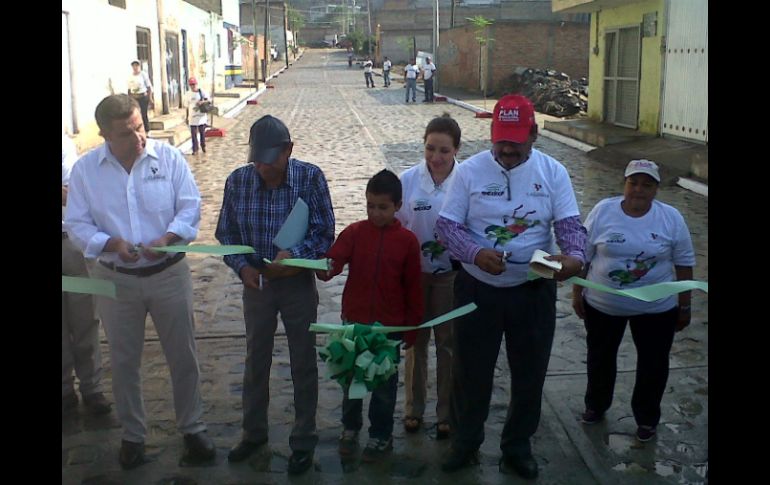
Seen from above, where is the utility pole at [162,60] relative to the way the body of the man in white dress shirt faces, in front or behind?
behind

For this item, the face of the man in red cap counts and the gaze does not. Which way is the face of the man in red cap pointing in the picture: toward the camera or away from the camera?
toward the camera

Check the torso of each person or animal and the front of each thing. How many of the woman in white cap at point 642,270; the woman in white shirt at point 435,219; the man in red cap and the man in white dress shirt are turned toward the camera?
4

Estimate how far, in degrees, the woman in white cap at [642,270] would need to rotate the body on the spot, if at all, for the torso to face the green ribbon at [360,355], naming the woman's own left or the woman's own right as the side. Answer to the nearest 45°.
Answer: approximately 45° to the woman's own right

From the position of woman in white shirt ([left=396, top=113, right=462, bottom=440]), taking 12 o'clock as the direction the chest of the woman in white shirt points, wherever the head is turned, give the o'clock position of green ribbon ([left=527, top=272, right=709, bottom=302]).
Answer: The green ribbon is roughly at 10 o'clock from the woman in white shirt.

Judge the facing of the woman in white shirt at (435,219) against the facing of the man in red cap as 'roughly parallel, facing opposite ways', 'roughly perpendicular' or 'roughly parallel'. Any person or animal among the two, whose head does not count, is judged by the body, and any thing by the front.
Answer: roughly parallel

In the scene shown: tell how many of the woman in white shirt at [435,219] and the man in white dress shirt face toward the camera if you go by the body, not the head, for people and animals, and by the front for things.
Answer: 2

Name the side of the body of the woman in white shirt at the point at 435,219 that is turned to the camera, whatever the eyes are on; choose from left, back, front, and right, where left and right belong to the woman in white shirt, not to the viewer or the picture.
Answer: front

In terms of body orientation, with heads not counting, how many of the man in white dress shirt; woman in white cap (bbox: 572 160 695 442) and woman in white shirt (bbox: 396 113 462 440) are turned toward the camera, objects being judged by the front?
3

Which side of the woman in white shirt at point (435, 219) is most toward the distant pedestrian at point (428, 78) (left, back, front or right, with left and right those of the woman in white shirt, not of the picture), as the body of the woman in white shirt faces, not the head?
back

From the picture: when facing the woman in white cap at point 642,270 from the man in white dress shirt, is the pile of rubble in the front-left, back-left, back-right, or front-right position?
front-left

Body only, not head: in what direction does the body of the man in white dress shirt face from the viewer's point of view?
toward the camera

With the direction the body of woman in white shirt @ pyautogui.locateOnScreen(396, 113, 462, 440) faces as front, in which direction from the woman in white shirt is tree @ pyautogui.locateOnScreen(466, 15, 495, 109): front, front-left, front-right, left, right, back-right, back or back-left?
back
